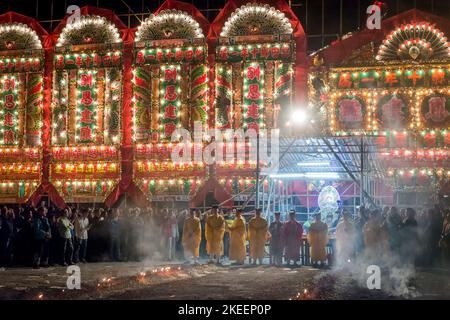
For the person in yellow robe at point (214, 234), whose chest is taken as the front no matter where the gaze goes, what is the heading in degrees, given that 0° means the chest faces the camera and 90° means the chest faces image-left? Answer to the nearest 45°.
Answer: approximately 180°

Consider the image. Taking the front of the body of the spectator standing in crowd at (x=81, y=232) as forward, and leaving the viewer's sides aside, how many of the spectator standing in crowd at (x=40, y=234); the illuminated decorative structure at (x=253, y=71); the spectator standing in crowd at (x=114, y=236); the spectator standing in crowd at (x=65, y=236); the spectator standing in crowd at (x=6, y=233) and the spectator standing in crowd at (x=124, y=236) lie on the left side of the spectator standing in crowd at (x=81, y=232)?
3

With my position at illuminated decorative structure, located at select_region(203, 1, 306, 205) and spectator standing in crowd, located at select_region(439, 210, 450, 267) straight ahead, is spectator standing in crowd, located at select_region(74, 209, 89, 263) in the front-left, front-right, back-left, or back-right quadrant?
front-right

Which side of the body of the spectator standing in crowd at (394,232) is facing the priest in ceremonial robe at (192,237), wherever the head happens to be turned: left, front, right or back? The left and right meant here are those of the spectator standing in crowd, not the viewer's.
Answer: right
